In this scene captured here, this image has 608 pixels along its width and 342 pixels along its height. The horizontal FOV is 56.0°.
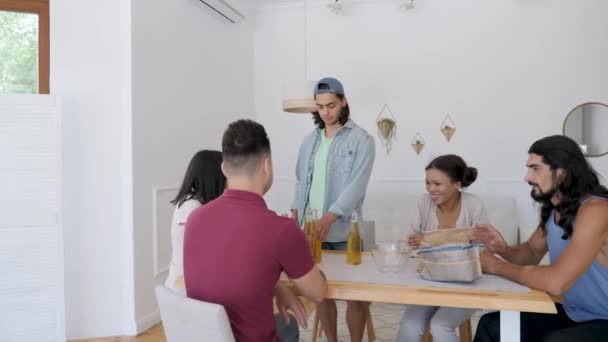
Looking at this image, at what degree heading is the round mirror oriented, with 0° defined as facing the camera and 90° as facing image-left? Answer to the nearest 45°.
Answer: approximately 0°

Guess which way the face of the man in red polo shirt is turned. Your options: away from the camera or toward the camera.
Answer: away from the camera

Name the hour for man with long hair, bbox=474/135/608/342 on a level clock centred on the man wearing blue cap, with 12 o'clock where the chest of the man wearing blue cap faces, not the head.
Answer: The man with long hair is roughly at 9 o'clock from the man wearing blue cap.

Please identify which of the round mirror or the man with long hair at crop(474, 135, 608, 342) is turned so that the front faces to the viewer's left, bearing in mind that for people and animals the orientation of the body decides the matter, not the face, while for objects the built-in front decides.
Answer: the man with long hair

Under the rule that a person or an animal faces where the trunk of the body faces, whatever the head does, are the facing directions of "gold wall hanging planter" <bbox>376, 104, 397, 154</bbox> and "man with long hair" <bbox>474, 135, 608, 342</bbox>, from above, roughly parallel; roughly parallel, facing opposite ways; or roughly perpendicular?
roughly perpendicular

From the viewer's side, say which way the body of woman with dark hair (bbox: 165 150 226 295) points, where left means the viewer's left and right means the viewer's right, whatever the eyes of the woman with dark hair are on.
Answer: facing away from the viewer and to the right of the viewer

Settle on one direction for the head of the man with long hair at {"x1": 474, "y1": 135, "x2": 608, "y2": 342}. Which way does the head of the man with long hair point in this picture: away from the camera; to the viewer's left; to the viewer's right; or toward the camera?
to the viewer's left

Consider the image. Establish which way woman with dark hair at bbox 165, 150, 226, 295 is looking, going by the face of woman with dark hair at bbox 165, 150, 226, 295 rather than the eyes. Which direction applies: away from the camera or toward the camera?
away from the camera

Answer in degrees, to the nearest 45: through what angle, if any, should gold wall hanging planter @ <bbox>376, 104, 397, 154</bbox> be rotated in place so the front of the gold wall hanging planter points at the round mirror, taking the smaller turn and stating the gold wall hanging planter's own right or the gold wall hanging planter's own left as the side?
approximately 90° to the gold wall hanging planter's own left
